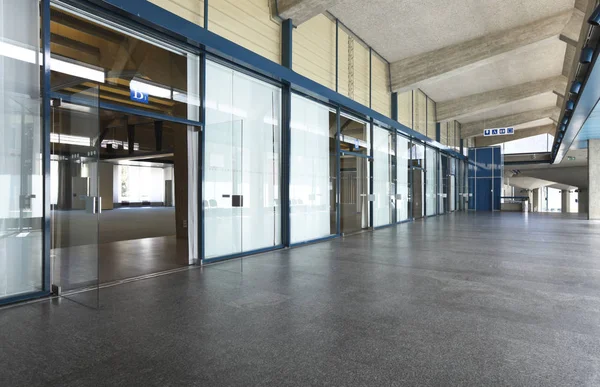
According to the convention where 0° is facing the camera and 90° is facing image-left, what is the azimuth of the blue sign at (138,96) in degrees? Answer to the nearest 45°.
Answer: approximately 315°

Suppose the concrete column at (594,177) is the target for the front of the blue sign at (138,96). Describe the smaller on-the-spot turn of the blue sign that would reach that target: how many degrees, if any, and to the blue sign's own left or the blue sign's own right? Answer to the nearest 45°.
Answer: approximately 45° to the blue sign's own left

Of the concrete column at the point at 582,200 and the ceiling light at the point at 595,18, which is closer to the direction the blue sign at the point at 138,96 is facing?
the ceiling light

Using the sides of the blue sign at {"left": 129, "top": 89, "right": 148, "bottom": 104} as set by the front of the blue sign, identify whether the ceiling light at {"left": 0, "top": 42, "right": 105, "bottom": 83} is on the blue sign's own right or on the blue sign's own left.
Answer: on the blue sign's own right

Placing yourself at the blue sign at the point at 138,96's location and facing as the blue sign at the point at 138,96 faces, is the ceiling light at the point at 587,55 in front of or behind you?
in front

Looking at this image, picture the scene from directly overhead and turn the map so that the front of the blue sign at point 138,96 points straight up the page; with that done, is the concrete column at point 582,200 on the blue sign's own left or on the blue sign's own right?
on the blue sign's own left
